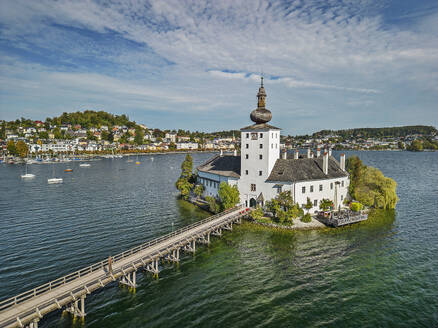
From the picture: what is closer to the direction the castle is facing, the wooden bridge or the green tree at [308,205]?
the wooden bridge

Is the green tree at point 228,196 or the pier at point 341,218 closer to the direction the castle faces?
the green tree

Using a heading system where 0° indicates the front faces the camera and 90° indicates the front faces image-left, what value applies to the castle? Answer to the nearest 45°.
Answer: approximately 45°
